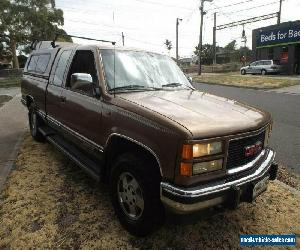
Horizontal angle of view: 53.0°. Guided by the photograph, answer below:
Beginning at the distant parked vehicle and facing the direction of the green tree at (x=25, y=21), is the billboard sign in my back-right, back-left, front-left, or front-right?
back-right

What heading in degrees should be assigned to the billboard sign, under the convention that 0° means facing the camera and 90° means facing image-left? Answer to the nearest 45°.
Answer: approximately 45°

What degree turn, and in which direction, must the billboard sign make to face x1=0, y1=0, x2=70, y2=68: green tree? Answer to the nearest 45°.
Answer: approximately 45° to its right
